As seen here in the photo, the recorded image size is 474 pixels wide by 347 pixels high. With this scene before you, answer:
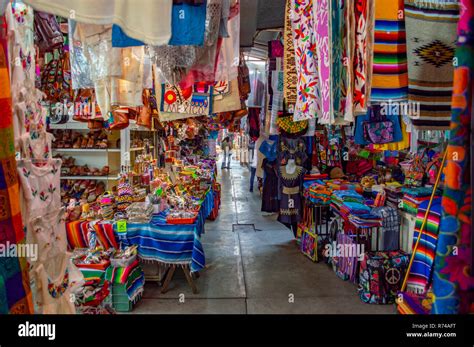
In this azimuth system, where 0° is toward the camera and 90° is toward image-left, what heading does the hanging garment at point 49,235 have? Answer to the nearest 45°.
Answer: approximately 315°

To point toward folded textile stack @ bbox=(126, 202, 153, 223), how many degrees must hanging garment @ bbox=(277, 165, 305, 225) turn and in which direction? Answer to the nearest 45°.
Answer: approximately 45° to its right

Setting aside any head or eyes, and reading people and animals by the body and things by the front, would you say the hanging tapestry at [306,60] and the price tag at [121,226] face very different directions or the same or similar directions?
same or similar directions

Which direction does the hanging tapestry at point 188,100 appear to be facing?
toward the camera

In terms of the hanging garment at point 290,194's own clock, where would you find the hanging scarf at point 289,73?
The hanging scarf is roughly at 12 o'clock from the hanging garment.

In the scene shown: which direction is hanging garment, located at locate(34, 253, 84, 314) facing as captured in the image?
toward the camera

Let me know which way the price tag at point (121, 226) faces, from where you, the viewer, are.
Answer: facing the viewer

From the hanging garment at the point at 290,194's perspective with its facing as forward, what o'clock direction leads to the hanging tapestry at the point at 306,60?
The hanging tapestry is roughly at 12 o'clock from the hanging garment.

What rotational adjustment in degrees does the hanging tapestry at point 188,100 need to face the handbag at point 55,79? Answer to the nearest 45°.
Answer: approximately 90° to its right
